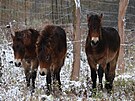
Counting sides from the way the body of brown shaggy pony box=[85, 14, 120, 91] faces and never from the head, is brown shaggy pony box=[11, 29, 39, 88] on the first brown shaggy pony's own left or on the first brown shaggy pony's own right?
on the first brown shaggy pony's own right

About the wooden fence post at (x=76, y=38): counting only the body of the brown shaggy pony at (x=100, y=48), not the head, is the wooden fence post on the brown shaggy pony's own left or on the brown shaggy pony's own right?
on the brown shaggy pony's own right

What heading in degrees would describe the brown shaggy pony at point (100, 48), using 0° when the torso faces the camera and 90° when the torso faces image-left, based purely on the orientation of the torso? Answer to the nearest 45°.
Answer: approximately 45°

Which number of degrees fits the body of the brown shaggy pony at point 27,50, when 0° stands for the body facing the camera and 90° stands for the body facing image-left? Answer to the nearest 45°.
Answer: approximately 45°
